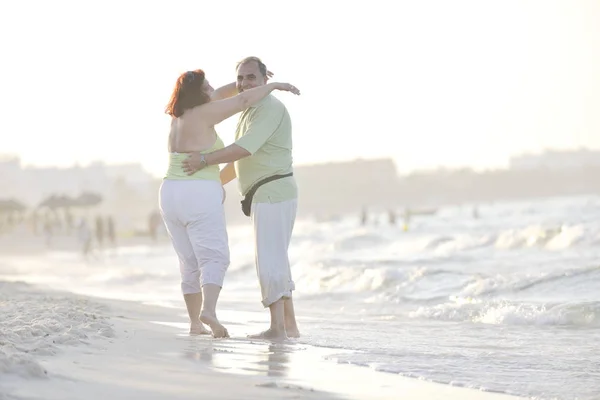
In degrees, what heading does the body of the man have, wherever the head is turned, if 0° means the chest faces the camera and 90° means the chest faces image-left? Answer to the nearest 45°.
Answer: approximately 90°

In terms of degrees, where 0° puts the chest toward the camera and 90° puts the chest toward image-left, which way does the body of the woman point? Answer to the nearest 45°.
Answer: approximately 225°

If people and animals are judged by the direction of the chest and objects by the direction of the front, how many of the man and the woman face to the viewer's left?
1

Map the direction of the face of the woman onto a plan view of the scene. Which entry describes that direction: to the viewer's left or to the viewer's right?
to the viewer's right
